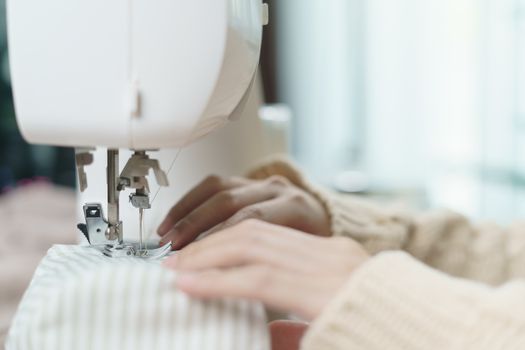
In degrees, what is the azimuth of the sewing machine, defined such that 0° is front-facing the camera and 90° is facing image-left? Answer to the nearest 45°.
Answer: approximately 270°
